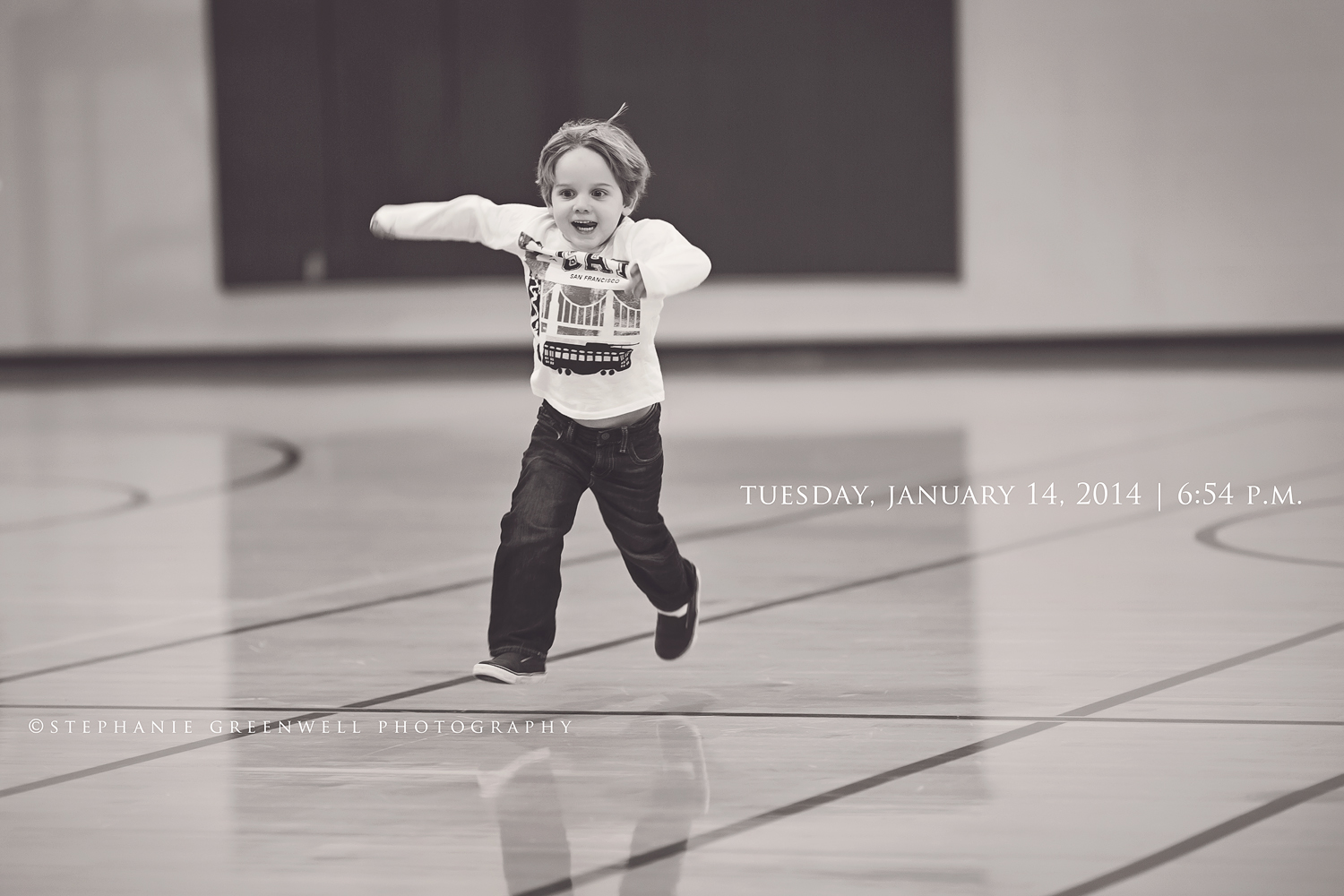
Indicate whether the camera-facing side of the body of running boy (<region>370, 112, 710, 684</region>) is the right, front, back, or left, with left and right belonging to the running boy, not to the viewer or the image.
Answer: front
